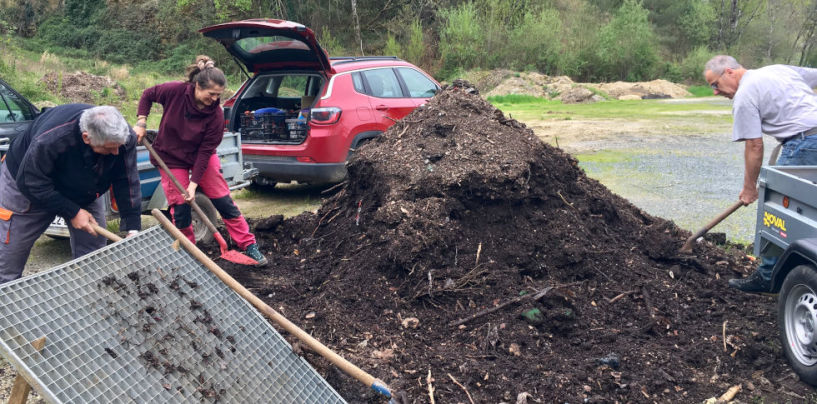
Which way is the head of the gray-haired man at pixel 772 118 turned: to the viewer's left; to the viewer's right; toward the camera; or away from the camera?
to the viewer's left

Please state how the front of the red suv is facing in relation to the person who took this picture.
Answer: facing away from the viewer and to the right of the viewer

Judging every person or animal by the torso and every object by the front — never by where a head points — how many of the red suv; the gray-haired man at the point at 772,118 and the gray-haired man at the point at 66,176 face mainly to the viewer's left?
1

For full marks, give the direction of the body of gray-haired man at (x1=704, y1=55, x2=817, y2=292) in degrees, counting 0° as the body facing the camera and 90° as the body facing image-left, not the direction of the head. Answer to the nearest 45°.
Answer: approximately 90°

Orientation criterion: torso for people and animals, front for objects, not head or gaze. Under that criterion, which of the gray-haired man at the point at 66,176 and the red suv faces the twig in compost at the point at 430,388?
the gray-haired man

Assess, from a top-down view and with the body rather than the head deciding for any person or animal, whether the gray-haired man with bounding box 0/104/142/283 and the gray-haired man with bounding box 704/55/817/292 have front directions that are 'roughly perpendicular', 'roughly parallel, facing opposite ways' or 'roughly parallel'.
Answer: roughly parallel, facing opposite ways

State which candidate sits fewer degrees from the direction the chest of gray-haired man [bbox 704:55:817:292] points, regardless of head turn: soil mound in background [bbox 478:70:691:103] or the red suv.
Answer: the red suv

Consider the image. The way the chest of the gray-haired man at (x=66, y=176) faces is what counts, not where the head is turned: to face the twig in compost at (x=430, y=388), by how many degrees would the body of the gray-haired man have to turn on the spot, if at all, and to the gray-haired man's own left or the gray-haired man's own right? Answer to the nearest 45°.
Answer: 0° — they already face it

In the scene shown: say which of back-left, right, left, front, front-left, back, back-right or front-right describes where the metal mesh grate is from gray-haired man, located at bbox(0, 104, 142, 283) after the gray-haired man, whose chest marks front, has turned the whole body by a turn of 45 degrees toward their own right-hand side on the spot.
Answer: front

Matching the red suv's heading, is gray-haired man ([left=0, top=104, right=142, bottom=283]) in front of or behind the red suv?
behind

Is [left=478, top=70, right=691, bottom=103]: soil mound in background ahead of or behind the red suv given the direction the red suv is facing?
ahead

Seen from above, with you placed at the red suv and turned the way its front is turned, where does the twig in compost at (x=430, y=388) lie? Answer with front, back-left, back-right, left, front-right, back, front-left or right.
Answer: back-right

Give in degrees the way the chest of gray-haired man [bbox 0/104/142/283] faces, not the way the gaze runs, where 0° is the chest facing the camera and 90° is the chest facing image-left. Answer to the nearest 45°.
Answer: approximately 315°

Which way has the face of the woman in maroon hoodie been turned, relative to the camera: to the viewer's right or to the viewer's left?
to the viewer's right
